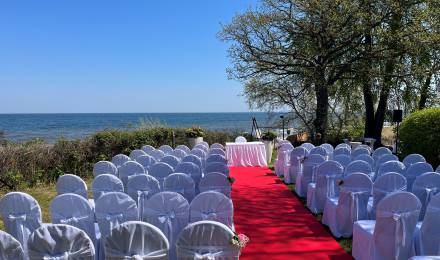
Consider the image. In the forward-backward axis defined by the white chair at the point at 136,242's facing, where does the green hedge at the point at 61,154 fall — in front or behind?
in front

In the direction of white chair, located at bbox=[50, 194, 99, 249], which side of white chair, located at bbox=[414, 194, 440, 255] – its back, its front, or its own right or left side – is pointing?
left

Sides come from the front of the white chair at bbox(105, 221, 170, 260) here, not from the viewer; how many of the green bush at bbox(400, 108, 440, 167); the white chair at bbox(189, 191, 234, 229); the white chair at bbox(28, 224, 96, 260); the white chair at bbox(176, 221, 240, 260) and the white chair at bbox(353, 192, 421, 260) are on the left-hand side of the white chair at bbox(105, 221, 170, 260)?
1

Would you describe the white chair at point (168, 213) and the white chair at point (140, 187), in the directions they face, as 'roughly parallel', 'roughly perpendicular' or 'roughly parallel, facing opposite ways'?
roughly parallel

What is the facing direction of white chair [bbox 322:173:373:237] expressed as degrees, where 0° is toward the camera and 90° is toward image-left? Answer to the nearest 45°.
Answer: approximately 135°

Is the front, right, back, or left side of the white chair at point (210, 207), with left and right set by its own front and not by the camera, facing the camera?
back

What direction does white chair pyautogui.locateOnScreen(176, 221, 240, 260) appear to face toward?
away from the camera

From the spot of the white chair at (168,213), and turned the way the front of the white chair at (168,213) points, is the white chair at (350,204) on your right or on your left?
on your right

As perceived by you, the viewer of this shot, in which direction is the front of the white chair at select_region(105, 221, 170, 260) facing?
facing away from the viewer

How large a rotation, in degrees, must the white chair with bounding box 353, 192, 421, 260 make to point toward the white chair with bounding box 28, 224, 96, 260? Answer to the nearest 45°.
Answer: approximately 90° to its left

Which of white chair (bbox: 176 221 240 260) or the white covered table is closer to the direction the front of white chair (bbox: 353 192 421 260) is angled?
the white covered table

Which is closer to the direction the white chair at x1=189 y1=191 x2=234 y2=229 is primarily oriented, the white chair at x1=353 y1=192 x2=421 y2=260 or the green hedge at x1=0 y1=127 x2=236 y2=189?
the green hedge

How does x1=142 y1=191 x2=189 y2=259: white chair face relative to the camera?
away from the camera

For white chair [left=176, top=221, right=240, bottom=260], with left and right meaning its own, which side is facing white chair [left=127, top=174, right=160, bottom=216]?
front

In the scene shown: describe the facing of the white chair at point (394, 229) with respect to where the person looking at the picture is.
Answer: facing away from the viewer and to the left of the viewer

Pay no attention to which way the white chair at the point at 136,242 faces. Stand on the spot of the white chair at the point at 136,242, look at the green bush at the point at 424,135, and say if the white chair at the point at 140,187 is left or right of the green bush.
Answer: left

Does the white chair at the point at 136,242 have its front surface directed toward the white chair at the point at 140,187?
yes

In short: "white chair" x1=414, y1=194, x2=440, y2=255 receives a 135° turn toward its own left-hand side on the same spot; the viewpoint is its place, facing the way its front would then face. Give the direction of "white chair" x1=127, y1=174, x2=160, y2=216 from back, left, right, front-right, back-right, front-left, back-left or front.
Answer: right

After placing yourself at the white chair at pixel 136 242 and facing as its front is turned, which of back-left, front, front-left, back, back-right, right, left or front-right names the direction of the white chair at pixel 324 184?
front-right

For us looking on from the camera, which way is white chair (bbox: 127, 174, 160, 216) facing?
facing away from the viewer

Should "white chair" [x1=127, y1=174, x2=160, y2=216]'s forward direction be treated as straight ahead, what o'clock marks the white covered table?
The white covered table is roughly at 1 o'clock from the white chair.

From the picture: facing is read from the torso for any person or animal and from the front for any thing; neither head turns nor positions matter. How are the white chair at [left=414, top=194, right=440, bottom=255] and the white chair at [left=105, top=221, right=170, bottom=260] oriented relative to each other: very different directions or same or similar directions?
same or similar directions
